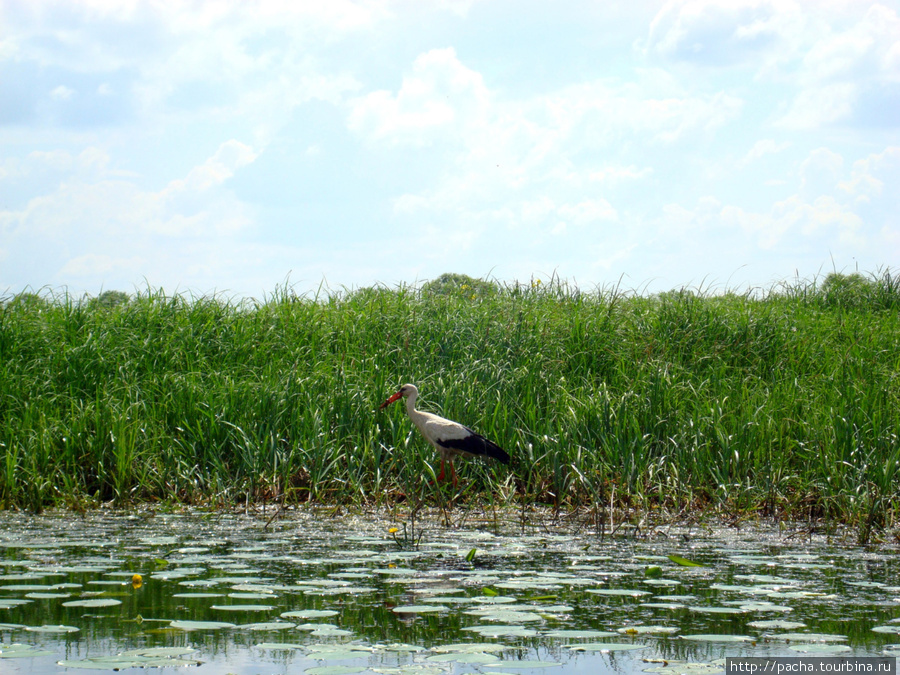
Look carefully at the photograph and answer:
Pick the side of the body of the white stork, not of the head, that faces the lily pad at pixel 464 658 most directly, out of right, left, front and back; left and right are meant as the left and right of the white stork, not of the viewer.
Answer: left

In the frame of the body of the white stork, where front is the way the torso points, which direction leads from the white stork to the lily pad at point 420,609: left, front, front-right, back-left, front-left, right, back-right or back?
left

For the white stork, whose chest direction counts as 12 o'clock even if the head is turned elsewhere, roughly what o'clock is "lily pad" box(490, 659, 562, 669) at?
The lily pad is roughly at 9 o'clock from the white stork.

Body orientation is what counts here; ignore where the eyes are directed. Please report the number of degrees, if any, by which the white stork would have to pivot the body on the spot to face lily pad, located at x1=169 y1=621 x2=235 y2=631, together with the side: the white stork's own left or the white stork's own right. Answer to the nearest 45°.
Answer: approximately 90° to the white stork's own left

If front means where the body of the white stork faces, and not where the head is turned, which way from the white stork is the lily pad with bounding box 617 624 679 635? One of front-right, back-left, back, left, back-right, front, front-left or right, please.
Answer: left

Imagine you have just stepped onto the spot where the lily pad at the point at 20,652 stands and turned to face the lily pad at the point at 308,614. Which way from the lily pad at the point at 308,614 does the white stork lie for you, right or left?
left

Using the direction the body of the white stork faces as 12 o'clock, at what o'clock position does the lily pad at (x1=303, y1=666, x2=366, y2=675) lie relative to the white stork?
The lily pad is roughly at 9 o'clock from the white stork.

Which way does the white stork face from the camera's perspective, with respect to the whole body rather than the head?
to the viewer's left
